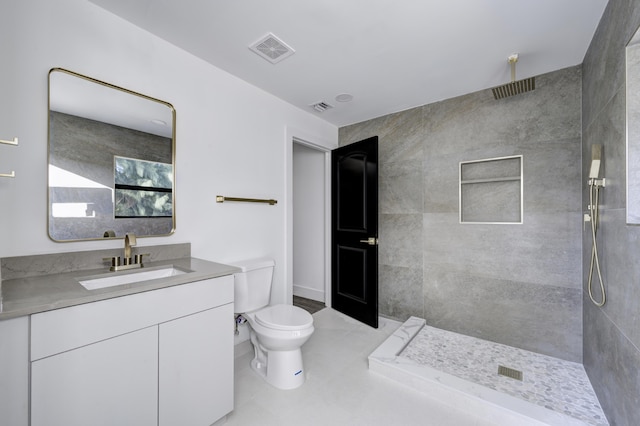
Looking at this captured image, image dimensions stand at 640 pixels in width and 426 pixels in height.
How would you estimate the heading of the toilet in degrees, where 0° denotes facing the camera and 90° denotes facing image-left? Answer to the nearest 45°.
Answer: approximately 315°

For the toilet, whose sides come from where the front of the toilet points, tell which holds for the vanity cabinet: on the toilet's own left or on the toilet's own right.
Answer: on the toilet's own right

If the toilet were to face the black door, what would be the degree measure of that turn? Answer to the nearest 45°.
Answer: approximately 90° to its left
